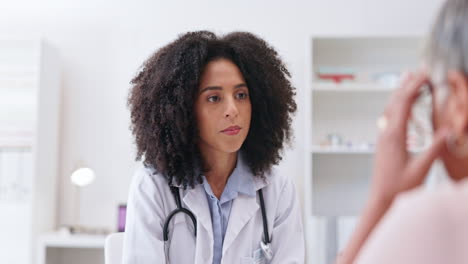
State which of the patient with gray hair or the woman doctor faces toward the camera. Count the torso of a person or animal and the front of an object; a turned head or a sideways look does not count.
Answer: the woman doctor

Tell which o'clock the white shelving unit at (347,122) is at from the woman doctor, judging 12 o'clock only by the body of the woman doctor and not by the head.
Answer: The white shelving unit is roughly at 7 o'clock from the woman doctor.

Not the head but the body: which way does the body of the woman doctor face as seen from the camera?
toward the camera

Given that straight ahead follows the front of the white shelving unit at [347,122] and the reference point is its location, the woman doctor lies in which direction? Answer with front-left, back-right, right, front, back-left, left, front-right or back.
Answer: front

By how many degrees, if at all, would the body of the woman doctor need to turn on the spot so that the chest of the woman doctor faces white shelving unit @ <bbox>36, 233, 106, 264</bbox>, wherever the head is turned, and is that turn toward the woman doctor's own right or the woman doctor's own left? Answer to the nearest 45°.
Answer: approximately 135° to the woman doctor's own right

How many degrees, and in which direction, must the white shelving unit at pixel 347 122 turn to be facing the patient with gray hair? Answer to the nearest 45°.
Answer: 0° — it already faces them

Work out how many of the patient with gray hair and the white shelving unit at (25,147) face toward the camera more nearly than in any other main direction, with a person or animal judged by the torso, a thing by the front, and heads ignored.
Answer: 1

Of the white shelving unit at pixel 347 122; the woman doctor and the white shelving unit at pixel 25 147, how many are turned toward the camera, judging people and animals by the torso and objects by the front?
3

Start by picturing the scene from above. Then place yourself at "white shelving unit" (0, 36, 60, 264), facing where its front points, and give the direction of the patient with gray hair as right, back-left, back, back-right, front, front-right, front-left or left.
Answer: front

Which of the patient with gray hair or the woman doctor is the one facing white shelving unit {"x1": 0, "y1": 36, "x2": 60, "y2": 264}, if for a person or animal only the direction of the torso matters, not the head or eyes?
the patient with gray hair

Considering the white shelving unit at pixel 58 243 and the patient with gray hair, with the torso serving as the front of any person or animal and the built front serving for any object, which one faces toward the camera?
the white shelving unit

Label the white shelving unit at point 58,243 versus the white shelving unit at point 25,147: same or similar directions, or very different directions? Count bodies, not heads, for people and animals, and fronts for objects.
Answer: same or similar directions

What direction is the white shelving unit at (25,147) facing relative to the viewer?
toward the camera

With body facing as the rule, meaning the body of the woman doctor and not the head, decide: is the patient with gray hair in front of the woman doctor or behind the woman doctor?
in front

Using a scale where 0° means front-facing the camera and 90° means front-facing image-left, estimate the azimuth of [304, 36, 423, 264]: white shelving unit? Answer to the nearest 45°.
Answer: approximately 0°
